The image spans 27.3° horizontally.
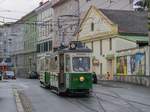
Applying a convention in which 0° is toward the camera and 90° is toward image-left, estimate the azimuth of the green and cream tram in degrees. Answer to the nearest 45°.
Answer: approximately 315°
